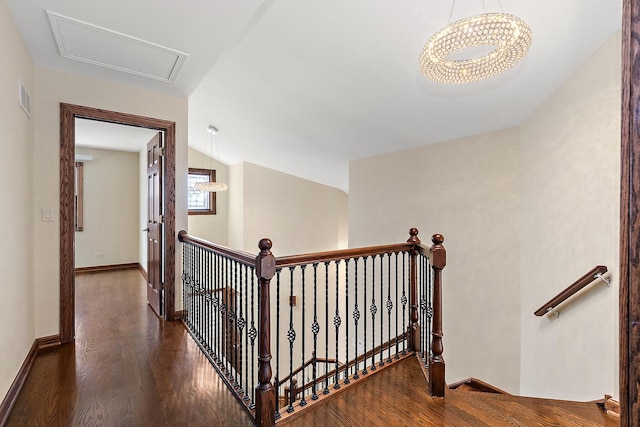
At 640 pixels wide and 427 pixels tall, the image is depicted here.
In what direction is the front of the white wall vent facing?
to the viewer's right

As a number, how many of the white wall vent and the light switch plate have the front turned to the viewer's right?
1

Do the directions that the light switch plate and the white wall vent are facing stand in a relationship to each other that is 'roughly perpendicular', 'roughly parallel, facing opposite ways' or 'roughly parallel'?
roughly perpendicular

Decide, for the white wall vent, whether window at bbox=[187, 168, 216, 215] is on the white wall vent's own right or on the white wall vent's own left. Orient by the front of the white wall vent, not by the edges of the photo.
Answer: on the white wall vent's own left

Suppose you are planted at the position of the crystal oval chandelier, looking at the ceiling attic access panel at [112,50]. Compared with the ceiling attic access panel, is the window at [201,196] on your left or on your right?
right

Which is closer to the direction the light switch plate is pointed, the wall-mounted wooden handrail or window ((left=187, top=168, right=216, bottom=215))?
the wall-mounted wooden handrail
